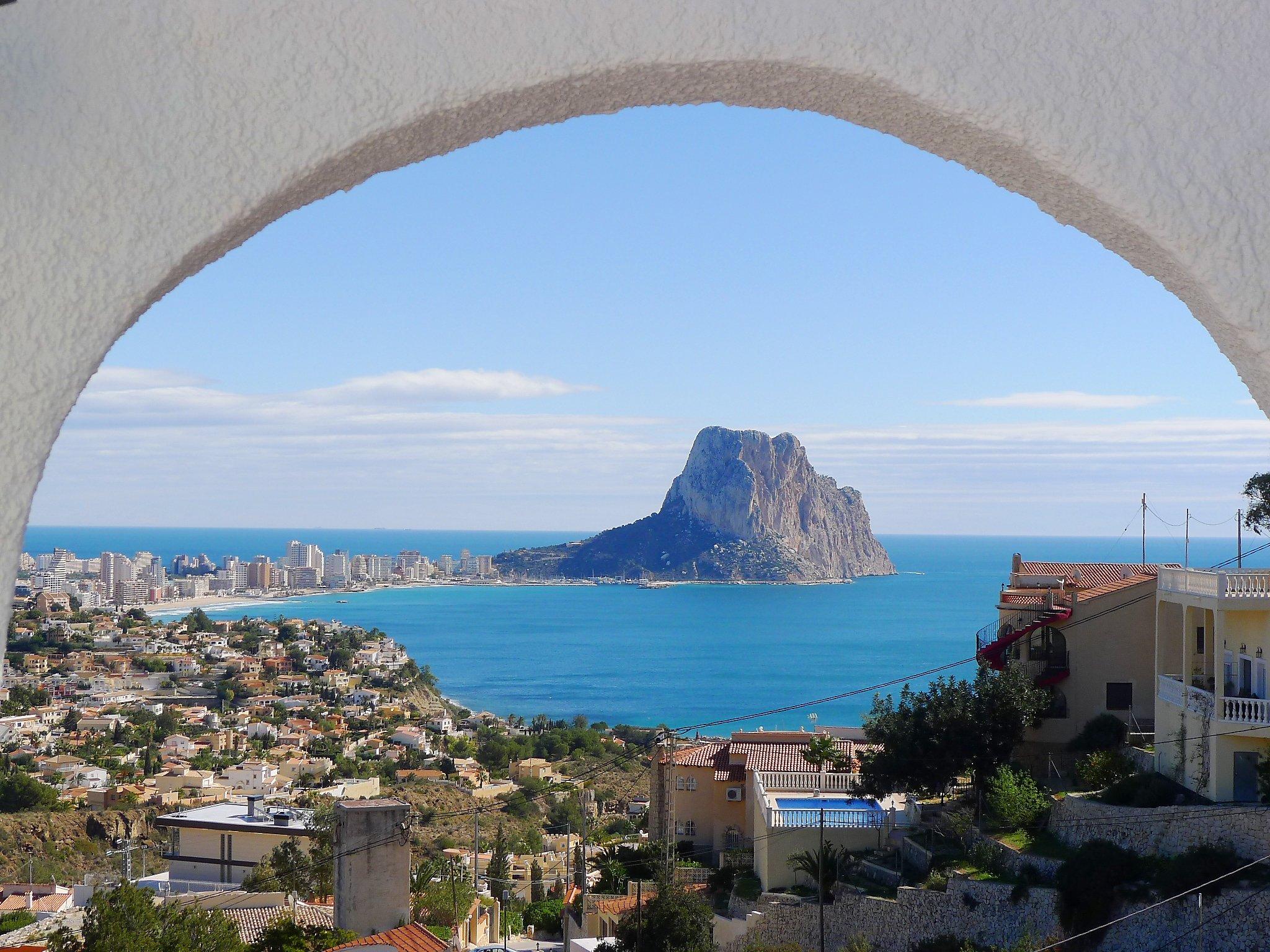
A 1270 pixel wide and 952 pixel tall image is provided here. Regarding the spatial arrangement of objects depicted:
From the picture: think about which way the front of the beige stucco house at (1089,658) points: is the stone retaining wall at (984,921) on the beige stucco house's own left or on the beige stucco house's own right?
on the beige stucco house's own left

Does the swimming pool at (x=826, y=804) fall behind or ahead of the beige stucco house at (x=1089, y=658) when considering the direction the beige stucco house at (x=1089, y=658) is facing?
ahead

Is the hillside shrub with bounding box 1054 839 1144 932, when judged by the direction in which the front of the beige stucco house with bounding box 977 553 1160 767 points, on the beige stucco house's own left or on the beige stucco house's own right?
on the beige stucco house's own left

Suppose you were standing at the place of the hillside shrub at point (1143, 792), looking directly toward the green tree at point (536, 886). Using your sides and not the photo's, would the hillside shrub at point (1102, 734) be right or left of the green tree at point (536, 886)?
right

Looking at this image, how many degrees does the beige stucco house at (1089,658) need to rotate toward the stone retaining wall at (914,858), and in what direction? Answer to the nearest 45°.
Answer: approximately 45° to its left

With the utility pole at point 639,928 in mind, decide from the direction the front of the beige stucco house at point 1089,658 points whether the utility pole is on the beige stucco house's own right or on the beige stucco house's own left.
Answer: on the beige stucco house's own left

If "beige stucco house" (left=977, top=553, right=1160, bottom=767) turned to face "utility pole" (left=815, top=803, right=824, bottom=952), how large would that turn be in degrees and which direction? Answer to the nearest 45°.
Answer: approximately 45° to its left

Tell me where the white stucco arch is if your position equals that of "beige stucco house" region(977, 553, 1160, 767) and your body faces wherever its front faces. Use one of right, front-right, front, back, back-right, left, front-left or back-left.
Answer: left

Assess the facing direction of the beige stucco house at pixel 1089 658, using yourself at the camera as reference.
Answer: facing to the left of the viewer

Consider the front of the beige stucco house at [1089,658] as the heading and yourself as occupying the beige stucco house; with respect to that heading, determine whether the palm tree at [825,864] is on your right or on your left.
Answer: on your left

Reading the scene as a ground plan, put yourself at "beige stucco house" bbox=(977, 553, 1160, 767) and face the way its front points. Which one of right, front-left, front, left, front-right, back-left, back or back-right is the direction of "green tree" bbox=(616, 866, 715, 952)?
front-left

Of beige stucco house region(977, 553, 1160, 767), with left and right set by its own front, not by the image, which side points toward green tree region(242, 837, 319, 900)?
front

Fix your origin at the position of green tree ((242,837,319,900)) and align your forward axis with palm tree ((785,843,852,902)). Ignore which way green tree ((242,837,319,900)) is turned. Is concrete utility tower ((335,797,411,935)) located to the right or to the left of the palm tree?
right

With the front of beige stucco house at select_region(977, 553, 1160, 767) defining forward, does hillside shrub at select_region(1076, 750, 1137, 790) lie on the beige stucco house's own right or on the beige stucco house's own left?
on the beige stucco house's own left

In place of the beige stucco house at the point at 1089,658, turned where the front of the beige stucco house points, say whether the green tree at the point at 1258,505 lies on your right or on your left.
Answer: on your left

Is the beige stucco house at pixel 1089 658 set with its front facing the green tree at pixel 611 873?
yes
